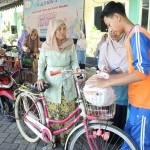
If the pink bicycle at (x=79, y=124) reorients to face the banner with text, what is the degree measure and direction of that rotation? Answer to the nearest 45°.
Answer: approximately 135° to its left

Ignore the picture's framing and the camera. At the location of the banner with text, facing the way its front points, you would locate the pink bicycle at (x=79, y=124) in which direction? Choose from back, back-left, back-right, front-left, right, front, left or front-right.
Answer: front

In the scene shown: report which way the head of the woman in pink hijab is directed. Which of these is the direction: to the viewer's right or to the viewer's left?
to the viewer's right

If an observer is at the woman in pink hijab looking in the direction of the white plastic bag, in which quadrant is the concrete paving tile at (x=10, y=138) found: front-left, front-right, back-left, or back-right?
back-right

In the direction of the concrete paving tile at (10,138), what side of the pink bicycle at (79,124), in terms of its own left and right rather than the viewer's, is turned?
back

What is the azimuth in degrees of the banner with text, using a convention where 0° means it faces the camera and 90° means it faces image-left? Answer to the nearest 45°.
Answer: approximately 0°

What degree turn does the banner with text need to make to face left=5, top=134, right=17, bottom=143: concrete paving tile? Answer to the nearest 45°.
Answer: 0° — it already faces it

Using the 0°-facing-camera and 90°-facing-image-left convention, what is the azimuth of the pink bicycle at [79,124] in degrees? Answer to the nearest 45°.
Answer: approximately 315°

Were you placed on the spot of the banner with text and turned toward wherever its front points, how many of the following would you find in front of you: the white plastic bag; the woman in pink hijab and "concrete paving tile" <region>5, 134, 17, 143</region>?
3

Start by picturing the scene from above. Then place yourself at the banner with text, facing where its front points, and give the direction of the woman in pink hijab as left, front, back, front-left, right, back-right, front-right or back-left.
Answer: front

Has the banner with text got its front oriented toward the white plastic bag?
yes

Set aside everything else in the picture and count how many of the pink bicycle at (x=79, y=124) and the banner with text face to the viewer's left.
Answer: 0
